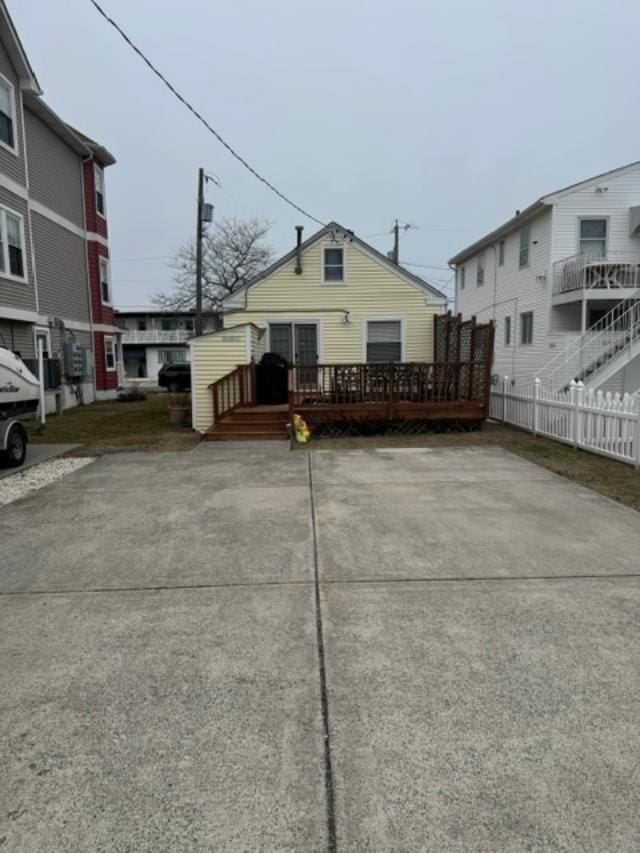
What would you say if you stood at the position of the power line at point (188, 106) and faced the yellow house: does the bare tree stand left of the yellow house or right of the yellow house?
left

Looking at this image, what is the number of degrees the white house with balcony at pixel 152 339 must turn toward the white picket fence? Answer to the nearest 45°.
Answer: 0° — it already faces it

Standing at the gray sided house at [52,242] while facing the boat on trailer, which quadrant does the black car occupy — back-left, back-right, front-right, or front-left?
back-left

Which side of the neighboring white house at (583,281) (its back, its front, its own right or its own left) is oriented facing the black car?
right

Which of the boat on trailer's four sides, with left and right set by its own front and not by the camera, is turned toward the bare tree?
back

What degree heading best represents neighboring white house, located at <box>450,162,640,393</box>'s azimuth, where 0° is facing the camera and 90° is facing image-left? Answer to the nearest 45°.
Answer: approximately 0°

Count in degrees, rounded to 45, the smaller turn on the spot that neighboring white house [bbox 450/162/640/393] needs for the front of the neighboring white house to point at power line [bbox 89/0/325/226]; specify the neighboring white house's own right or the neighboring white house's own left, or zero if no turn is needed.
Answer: approximately 45° to the neighboring white house's own right

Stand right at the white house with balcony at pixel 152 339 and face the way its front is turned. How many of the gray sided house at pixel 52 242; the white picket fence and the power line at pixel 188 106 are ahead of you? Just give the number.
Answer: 3

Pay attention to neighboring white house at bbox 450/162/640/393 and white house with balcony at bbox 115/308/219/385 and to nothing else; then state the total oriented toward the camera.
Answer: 2
